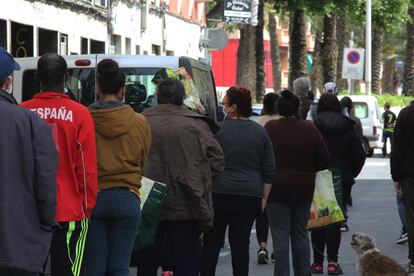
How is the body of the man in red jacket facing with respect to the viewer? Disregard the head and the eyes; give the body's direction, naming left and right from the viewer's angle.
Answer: facing away from the viewer

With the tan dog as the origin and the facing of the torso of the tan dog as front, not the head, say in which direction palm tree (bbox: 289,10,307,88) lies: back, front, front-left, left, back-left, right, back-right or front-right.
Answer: right

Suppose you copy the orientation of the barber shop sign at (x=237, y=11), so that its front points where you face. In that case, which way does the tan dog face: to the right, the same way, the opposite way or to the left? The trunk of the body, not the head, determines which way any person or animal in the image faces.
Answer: to the right

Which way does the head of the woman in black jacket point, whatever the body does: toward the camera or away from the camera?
away from the camera

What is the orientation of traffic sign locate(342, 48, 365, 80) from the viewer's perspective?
toward the camera

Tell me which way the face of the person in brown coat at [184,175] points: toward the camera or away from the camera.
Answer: away from the camera

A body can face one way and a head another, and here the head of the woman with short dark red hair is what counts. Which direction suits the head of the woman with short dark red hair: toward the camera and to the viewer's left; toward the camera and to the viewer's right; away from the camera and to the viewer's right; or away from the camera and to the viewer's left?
away from the camera and to the viewer's left

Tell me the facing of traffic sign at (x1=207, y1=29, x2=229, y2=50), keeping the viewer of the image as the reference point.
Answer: facing away from the viewer

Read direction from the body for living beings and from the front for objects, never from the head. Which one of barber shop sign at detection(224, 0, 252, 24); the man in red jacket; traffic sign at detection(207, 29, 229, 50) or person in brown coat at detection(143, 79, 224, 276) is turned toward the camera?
barber shop sign at detection(224, 0, 252, 24)

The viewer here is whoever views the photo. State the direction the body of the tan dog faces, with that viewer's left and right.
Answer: facing to the left of the viewer

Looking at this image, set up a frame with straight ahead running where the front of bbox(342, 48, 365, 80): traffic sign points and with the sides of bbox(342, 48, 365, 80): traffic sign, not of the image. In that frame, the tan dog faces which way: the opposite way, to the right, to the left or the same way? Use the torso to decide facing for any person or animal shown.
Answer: to the right

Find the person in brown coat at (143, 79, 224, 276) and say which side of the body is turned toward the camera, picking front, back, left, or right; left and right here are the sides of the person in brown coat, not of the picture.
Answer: back

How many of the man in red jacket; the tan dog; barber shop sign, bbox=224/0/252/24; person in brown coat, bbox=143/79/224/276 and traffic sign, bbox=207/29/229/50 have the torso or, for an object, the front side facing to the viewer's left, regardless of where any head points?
1

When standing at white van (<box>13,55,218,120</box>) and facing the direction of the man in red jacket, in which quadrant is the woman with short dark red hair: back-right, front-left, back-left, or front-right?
front-left
